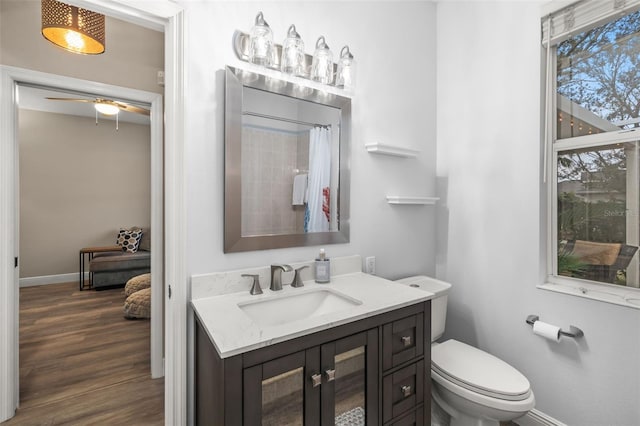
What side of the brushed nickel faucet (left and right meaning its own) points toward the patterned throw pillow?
back

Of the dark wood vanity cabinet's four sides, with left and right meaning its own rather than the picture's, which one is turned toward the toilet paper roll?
left

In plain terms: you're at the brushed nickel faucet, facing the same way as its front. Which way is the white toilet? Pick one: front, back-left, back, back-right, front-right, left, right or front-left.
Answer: front-left

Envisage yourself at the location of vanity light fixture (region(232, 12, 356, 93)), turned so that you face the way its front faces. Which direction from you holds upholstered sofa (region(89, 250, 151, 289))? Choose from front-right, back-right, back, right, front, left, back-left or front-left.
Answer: back

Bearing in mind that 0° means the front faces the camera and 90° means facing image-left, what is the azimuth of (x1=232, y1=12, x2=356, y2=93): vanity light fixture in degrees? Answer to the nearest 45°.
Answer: approximately 315°

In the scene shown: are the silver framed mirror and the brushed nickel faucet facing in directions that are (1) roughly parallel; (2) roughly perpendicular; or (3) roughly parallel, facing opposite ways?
roughly parallel

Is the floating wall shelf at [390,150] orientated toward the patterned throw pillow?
no

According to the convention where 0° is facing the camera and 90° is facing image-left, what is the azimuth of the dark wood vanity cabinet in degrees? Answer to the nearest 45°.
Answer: approximately 315°

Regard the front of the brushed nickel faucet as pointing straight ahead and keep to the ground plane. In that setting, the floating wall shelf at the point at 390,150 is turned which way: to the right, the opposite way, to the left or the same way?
the same way

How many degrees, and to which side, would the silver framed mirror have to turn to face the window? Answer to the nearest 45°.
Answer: approximately 45° to its left

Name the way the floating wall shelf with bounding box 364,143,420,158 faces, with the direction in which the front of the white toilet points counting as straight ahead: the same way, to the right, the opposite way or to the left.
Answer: the same way

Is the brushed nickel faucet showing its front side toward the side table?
no

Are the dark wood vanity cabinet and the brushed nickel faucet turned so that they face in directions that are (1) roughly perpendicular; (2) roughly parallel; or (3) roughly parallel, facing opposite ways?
roughly parallel

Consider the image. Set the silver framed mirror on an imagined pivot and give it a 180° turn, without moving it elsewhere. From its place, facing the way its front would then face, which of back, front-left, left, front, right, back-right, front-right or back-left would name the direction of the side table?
front

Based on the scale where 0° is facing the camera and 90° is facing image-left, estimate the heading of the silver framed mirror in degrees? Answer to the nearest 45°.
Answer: approximately 315°

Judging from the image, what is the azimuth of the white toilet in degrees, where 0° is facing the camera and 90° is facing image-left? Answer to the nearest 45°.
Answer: approximately 315°

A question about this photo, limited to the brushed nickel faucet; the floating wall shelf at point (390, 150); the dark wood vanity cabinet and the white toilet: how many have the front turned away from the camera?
0

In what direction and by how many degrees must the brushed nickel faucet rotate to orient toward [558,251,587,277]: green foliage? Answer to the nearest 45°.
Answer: approximately 45° to its left

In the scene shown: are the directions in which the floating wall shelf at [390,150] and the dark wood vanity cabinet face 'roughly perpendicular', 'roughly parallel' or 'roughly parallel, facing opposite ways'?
roughly parallel

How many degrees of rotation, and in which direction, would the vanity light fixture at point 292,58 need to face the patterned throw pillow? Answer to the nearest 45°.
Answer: approximately 180°
